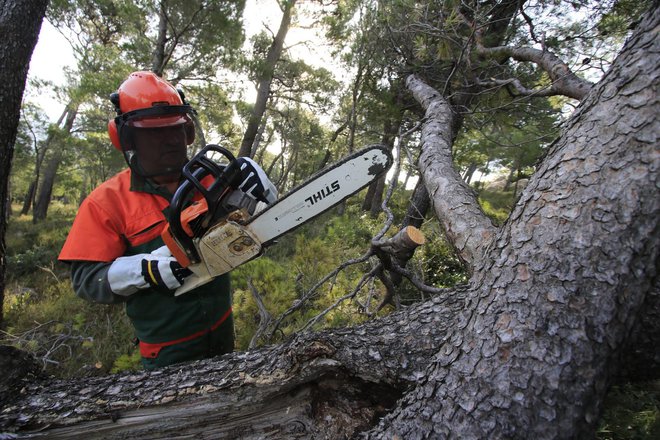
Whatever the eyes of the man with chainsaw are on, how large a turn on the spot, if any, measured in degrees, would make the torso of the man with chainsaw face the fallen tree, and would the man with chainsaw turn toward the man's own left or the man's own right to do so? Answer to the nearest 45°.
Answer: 0° — they already face it

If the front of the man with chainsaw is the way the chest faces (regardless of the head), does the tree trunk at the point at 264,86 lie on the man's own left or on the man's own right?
on the man's own left

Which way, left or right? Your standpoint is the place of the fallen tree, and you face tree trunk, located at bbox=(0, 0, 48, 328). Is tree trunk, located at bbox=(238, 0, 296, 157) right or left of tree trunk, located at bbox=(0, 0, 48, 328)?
right

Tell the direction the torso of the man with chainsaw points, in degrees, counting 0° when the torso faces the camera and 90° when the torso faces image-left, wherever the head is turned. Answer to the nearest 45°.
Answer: approximately 315°

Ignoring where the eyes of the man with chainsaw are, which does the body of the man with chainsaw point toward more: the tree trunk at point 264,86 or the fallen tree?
the fallen tree
